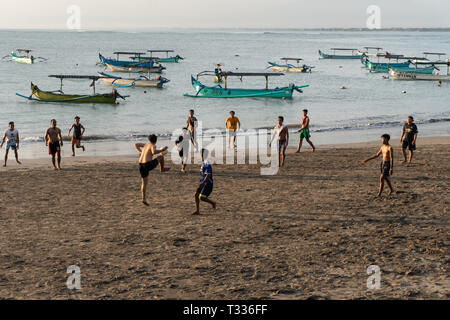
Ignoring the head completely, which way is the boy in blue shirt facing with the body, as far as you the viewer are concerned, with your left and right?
facing to the left of the viewer

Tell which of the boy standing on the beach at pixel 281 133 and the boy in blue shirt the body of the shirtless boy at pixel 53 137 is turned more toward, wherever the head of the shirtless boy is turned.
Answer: the boy in blue shirt

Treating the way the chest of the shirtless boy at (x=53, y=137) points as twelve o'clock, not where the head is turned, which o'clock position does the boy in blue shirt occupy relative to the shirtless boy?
The boy in blue shirt is roughly at 11 o'clock from the shirtless boy.

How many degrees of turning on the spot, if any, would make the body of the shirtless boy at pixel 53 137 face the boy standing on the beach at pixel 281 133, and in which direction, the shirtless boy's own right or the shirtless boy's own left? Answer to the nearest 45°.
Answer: approximately 90° to the shirtless boy's own left

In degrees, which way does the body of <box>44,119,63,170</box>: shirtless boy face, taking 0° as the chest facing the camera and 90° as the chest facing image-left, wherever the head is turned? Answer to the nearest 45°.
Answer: approximately 0°
